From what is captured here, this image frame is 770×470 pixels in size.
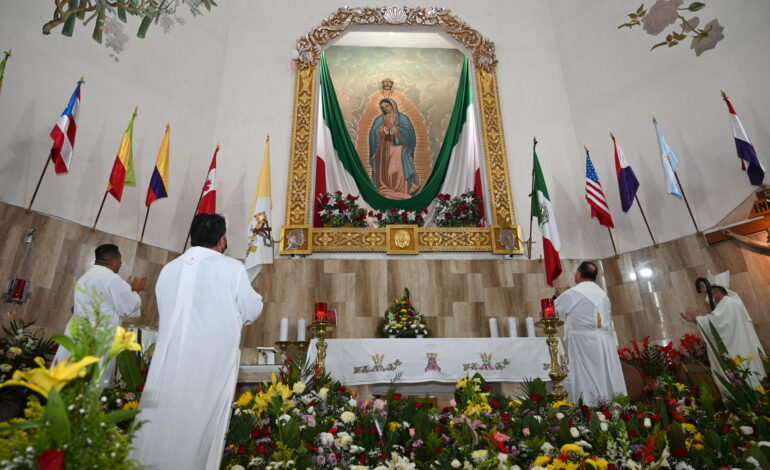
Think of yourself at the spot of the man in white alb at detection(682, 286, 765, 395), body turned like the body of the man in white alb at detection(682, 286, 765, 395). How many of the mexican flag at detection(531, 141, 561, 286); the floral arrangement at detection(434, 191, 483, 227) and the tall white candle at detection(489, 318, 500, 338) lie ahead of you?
3

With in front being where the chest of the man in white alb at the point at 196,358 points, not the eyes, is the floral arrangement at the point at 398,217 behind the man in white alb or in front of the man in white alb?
in front

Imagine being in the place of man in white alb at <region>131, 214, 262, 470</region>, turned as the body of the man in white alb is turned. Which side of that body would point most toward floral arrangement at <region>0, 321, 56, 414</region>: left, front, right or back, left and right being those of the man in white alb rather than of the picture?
left

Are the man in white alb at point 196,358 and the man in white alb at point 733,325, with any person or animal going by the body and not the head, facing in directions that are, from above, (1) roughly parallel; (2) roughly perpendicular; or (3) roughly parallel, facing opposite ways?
roughly perpendicular

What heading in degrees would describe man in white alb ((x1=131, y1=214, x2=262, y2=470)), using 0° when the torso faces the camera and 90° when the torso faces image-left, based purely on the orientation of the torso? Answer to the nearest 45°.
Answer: approximately 225°

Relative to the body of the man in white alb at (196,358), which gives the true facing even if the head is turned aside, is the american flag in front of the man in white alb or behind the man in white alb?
in front

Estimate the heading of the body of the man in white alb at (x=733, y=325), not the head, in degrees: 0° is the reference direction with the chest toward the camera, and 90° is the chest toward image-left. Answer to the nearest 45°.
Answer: approximately 90°

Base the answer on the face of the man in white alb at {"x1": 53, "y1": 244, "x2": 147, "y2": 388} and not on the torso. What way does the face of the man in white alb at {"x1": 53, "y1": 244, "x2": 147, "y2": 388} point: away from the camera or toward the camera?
away from the camera

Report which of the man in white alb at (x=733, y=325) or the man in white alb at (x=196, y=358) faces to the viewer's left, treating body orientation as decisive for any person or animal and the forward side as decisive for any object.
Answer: the man in white alb at (x=733, y=325)

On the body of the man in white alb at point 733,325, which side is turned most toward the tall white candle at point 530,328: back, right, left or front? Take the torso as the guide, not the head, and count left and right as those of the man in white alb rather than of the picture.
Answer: front

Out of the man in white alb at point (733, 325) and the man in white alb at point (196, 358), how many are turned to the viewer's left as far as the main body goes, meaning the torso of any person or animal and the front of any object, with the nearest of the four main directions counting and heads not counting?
1

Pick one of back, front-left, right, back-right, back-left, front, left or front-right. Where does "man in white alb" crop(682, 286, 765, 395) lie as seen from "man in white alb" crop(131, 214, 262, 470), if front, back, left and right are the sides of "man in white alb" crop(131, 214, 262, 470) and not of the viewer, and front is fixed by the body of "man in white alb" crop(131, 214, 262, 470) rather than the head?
front-right
